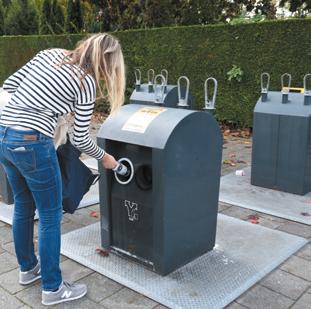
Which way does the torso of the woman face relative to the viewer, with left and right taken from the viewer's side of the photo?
facing away from the viewer and to the right of the viewer

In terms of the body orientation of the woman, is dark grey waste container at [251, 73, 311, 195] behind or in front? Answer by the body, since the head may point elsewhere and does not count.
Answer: in front

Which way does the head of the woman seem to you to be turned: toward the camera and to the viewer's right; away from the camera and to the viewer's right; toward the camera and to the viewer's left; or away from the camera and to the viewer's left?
away from the camera and to the viewer's right

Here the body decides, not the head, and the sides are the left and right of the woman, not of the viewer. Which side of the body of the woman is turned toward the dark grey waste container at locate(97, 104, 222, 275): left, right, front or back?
front

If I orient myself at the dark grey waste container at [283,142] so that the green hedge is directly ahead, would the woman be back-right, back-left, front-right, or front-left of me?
back-left

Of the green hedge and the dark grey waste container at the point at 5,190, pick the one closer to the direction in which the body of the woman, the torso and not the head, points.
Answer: the green hedge
